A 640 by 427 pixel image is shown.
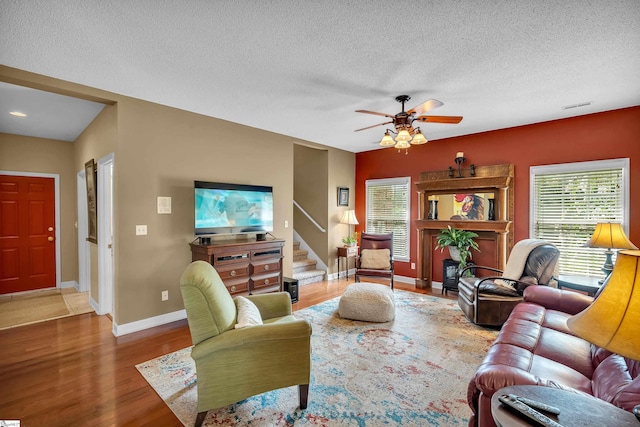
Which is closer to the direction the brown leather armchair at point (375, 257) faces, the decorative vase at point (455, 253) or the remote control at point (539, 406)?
the remote control

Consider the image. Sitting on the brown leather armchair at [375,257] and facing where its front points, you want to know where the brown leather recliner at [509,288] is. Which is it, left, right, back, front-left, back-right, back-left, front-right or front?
front-left

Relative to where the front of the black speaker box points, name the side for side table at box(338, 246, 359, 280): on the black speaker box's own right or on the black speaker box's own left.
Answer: on the black speaker box's own left

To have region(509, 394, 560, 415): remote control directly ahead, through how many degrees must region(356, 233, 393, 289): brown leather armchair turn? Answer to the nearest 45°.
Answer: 0° — it already faces it

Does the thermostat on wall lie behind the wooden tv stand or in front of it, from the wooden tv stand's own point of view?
behind

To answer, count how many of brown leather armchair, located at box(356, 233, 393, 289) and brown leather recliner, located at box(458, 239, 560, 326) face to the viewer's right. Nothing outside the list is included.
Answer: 0

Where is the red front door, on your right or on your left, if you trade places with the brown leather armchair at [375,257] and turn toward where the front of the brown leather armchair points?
on your right

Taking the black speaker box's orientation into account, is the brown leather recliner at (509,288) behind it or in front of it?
in front

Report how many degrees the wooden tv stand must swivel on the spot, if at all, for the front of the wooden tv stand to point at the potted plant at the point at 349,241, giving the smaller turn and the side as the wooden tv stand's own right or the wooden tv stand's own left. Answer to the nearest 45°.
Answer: approximately 90° to the wooden tv stand's own left

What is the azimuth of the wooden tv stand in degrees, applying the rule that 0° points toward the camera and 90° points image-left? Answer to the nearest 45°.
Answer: approximately 315°

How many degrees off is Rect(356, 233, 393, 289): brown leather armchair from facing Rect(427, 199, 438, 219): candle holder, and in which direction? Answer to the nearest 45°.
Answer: approximately 90° to its left

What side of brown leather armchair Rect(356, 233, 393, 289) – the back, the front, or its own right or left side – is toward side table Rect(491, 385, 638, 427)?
front

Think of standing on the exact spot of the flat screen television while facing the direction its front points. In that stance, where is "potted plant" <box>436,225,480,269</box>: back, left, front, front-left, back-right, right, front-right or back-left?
front-left

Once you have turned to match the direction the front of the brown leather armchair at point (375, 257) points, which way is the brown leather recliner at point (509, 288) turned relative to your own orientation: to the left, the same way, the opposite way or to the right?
to the right
